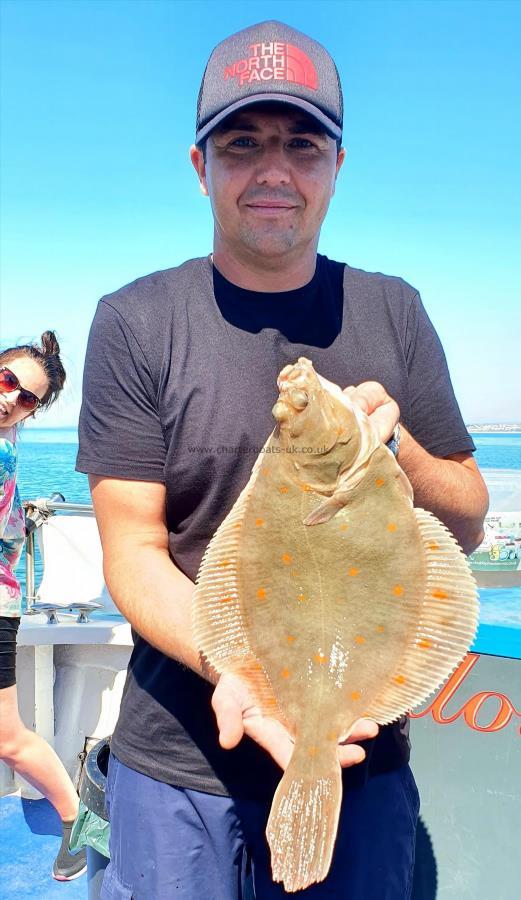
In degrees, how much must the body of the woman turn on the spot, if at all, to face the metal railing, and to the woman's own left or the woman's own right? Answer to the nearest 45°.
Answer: approximately 180°

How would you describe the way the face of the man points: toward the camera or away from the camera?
toward the camera

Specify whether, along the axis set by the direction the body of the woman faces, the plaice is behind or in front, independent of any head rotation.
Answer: in front

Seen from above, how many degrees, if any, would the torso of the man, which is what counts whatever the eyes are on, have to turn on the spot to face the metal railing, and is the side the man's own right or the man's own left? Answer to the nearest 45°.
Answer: approximately 135° to the man's own right

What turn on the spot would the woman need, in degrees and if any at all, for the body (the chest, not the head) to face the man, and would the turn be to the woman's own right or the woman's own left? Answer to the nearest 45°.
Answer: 0° — they already face them

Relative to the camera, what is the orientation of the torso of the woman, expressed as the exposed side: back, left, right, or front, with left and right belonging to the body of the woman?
front

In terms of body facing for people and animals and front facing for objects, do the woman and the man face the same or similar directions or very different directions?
same or similar directions

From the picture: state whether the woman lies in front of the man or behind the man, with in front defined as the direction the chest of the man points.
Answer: behind

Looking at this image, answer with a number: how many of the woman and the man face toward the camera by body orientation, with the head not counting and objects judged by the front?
2

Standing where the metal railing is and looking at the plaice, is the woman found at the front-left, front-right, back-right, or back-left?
front-right

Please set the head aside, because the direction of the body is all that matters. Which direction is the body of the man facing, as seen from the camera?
toward the camera
